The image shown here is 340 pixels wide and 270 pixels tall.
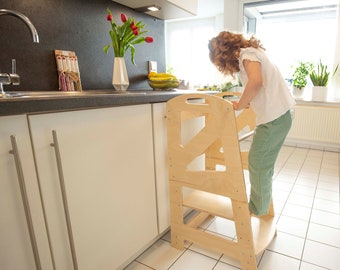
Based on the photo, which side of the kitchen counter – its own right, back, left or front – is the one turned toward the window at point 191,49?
left

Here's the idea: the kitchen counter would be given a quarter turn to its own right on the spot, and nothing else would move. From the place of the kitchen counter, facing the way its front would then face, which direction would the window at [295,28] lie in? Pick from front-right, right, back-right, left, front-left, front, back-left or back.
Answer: back

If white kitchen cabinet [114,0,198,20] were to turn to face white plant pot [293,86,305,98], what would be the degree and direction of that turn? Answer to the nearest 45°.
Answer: approximately 90° to its left

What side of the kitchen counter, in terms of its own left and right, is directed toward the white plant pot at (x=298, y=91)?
left

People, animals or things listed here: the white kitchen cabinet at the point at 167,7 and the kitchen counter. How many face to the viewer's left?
0

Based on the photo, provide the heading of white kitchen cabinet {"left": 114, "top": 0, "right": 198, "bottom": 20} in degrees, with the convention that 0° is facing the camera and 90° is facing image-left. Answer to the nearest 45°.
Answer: approximately 315°

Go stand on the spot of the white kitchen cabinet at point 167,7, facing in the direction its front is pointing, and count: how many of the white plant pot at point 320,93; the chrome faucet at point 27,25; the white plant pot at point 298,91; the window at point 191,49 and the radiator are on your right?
1

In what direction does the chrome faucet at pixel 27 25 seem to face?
to the viewer's right

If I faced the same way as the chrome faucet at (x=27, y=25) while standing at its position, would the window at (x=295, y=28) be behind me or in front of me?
in front
